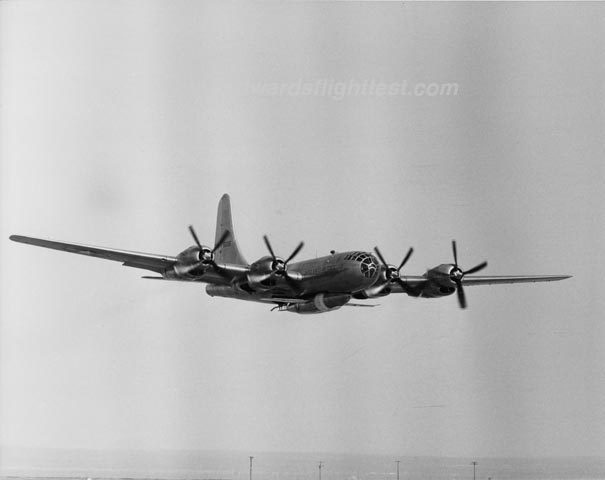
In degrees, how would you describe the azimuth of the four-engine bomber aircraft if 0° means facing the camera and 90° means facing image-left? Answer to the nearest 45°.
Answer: approximately 315°
